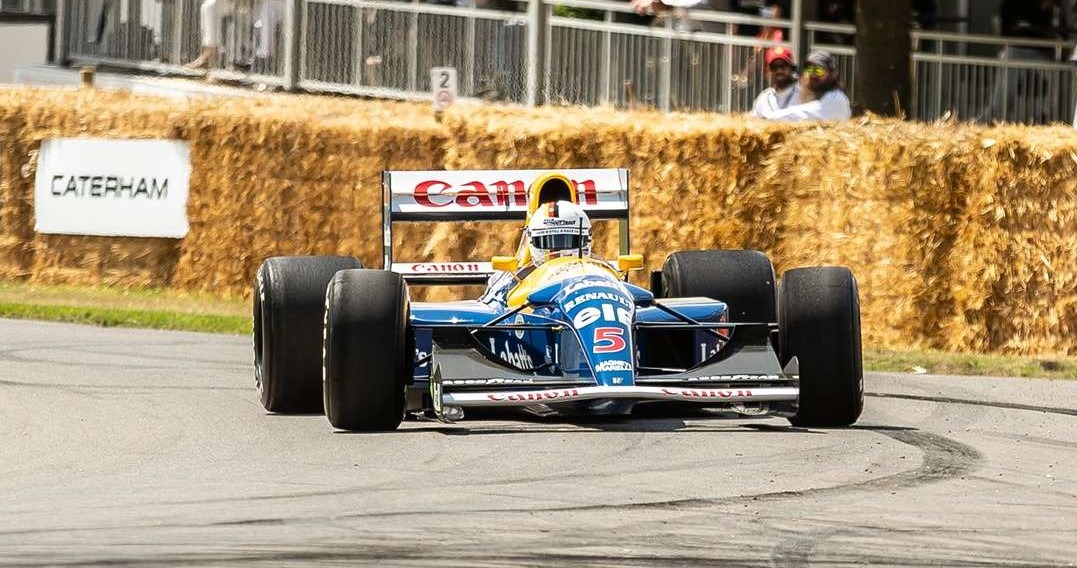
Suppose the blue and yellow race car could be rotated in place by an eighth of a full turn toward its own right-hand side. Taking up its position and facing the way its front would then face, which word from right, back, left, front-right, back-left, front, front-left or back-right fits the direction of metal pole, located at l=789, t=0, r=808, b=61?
back-right

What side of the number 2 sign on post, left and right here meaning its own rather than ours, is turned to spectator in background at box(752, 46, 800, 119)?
left

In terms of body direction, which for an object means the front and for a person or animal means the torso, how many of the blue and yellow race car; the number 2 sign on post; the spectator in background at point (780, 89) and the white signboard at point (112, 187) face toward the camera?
4

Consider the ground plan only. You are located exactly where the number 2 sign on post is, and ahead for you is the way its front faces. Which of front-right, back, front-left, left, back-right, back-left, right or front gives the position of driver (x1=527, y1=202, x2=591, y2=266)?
front

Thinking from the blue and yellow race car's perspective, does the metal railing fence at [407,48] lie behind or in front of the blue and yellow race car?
behind

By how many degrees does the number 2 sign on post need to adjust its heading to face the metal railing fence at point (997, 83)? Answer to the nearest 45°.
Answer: approximately 135° to its left

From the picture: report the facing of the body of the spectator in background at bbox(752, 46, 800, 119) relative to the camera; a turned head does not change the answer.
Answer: toward the camera

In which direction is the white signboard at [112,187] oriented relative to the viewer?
toward the camera
